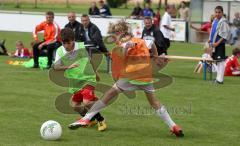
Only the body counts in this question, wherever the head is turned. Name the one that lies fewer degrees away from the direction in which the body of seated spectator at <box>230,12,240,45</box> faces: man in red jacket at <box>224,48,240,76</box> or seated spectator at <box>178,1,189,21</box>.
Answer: the man in red jacket

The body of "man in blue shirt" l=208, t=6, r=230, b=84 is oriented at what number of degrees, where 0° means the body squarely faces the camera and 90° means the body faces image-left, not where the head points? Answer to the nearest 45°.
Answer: approximately 45°

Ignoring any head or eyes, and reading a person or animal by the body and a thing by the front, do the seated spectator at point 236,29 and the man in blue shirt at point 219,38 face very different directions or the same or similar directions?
same or similar directions

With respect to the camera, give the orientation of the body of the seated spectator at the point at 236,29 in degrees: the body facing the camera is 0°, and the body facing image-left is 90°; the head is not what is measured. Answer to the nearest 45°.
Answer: approximately 45°

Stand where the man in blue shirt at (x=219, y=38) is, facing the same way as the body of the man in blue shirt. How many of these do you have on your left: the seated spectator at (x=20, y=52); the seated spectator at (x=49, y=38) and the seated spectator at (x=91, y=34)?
0

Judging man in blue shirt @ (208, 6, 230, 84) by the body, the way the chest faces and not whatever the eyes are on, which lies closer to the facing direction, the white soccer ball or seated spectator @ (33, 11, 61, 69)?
the white soccer ball

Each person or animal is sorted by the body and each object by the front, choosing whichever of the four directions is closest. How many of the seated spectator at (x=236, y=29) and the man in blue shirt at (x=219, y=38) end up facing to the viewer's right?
0

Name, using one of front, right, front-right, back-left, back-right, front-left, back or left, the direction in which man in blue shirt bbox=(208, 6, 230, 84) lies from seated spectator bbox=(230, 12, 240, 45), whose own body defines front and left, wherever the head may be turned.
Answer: front-left

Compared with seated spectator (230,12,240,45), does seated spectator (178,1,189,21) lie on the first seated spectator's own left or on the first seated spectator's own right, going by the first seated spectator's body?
on the first seated spectator's own right
